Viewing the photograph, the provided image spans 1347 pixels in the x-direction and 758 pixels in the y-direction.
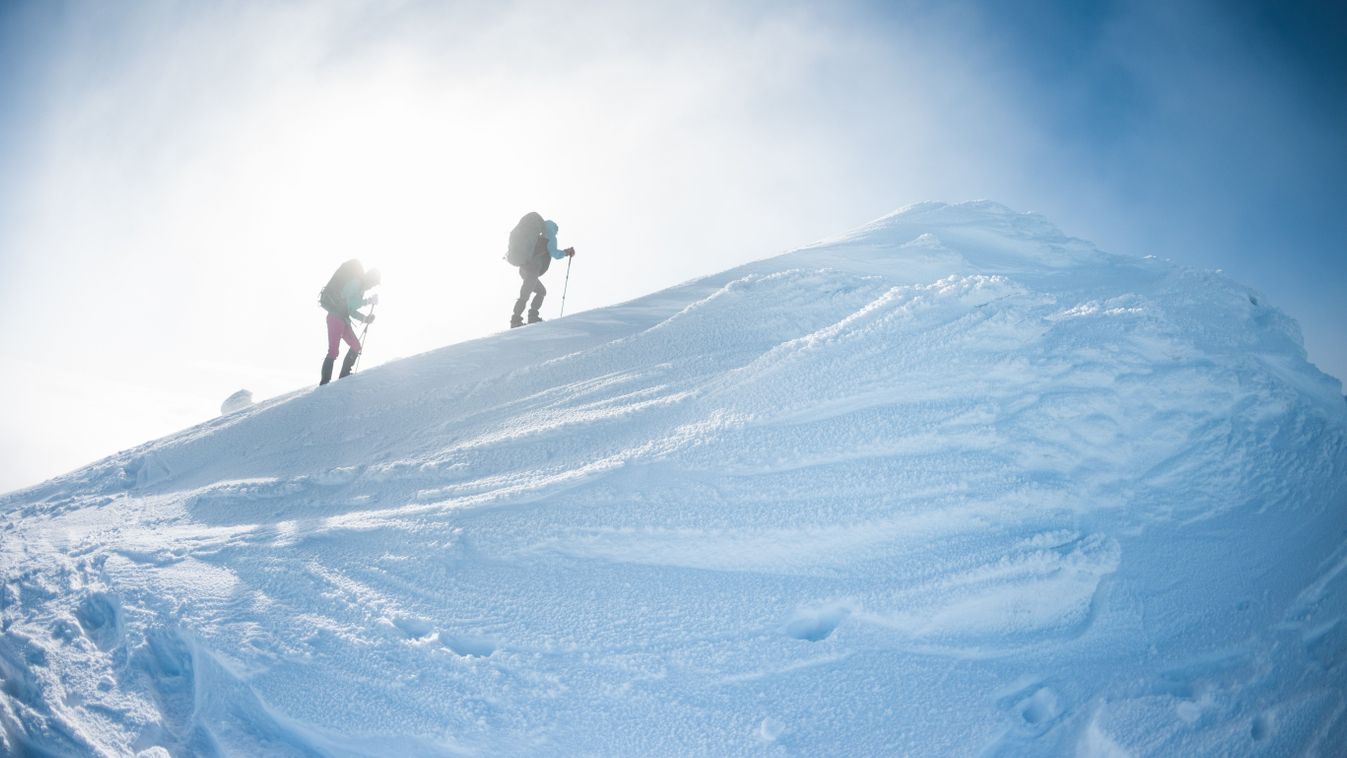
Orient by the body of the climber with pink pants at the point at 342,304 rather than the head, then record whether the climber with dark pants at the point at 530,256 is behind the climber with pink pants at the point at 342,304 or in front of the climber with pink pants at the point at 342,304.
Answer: in front

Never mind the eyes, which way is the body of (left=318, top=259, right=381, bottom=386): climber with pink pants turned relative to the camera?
to the viewer's right
